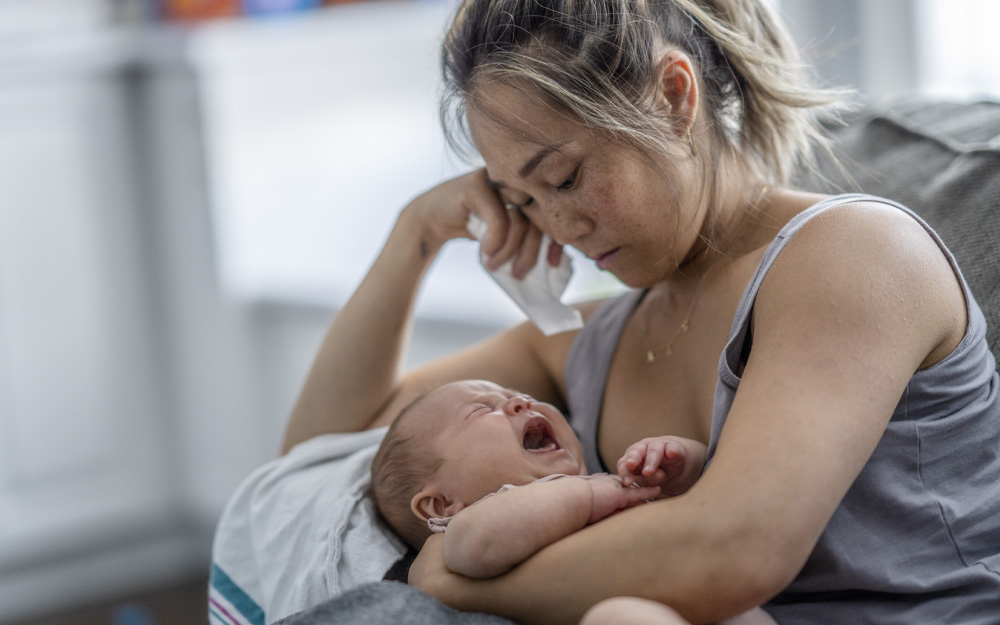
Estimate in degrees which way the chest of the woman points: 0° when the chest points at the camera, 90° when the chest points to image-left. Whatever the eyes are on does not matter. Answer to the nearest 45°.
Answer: approximately 45°
